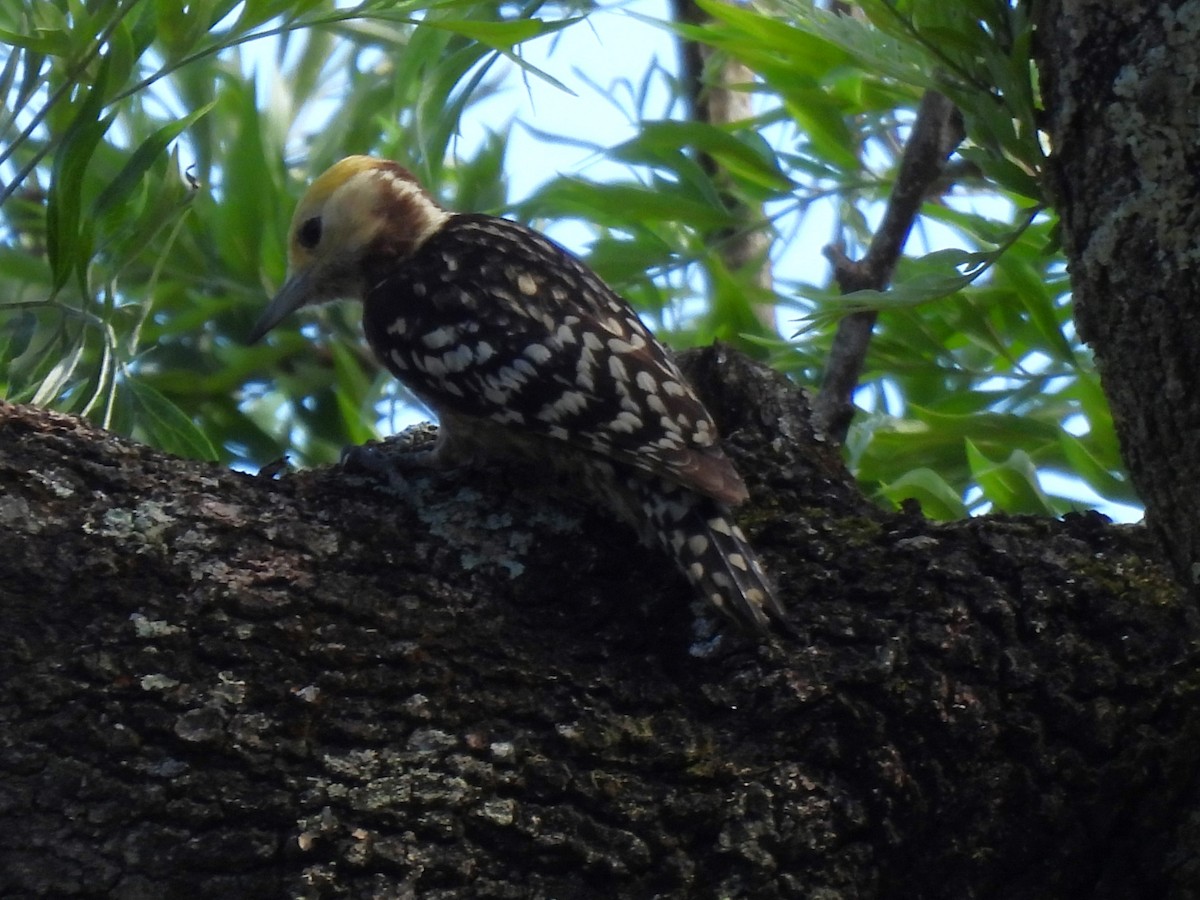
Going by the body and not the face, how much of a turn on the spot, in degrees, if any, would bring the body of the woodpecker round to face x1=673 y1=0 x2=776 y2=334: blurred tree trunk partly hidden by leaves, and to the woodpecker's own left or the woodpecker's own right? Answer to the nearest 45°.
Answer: approximately 135° to the woodpecker's own right

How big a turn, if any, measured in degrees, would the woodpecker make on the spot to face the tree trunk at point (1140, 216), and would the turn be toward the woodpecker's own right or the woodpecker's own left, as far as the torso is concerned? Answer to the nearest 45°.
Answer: approximately 135° to the woodpecker's own right

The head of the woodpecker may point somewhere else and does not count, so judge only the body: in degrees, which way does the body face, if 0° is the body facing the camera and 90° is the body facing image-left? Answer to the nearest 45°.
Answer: approximately 90°
